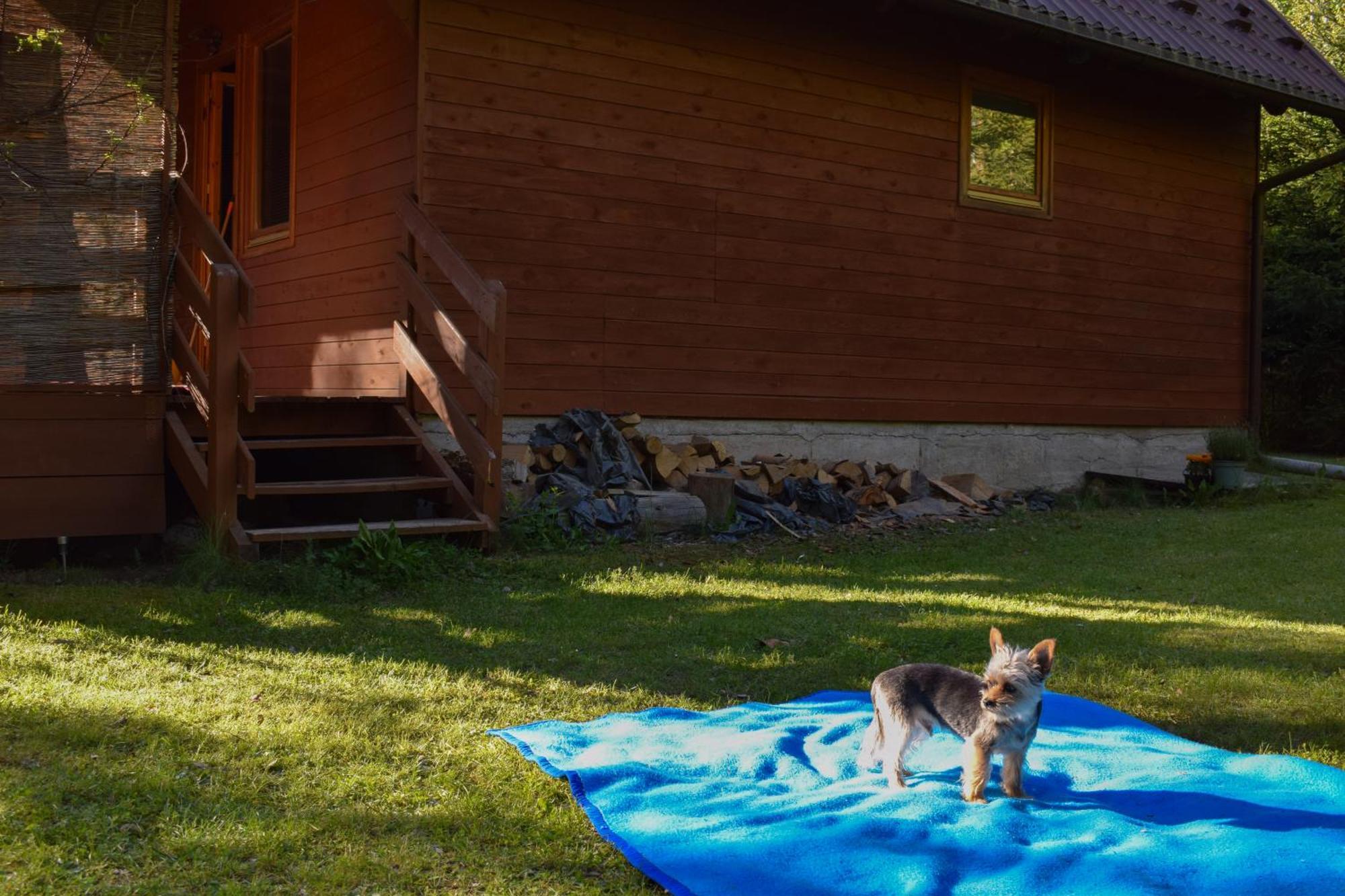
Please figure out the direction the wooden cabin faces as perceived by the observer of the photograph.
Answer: facing the viewer and to the left of the viewer

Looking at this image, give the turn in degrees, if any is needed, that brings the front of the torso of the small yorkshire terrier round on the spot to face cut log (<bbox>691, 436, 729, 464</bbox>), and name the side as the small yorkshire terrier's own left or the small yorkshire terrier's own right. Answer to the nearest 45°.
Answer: approximately 135° to the small yorkshire terrier's own left

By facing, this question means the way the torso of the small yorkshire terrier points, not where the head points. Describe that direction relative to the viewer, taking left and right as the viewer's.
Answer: facing the viewer and to the right of the viewer

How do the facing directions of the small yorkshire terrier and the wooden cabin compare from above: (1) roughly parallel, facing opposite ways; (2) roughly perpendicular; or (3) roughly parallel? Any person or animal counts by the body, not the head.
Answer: roughly perpendicular

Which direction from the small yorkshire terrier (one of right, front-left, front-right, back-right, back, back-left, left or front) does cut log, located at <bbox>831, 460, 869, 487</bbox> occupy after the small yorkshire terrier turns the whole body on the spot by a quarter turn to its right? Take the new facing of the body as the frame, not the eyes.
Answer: back-right

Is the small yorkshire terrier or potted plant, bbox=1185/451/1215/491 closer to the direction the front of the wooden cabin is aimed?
the small yorkshire terrier

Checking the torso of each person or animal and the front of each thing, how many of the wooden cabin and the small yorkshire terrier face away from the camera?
0

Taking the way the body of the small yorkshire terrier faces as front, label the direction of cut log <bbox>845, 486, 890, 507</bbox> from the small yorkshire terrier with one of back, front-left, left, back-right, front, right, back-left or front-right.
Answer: back-left

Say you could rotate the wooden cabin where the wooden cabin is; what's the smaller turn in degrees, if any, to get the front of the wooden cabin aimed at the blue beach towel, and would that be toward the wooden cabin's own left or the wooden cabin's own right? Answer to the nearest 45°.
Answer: approximately 45° to the wooden cabin's own left
